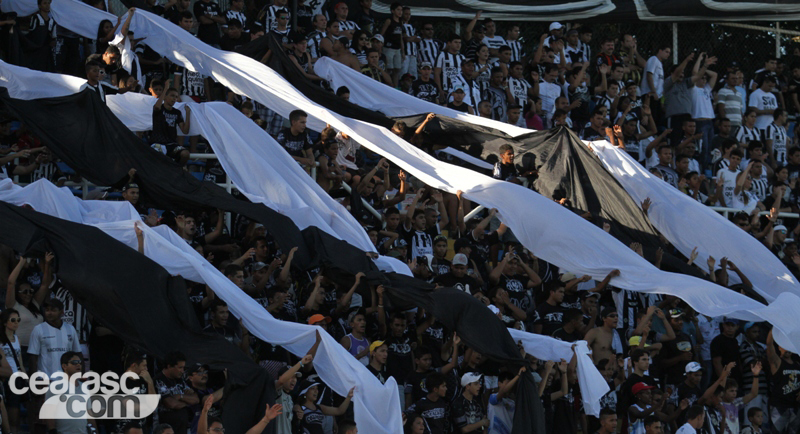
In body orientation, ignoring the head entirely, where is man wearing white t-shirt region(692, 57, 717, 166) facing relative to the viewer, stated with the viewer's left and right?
facing the viewer and to the left of the viewer

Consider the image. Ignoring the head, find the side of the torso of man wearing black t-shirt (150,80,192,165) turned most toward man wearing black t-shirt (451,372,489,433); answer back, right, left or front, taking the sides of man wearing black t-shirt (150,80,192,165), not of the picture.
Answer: front

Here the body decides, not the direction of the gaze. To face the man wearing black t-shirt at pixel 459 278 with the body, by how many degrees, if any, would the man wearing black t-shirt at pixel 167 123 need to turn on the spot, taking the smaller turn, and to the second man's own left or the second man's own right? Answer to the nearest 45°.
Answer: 0° — they already face them

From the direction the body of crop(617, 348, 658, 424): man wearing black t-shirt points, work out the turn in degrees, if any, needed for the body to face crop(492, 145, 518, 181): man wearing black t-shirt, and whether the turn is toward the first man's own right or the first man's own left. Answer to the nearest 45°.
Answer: approximately 180°

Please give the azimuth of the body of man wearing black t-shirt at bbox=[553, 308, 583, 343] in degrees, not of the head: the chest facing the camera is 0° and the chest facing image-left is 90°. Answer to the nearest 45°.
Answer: approximately 315°

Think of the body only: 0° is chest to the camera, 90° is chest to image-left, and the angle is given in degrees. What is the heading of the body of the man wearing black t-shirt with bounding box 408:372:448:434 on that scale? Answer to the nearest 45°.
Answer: approximately 315°

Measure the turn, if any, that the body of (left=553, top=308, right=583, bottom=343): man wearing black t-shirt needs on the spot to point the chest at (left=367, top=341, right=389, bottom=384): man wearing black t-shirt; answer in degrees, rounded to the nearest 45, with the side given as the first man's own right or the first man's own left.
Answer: approximately 90° to the first man's own right

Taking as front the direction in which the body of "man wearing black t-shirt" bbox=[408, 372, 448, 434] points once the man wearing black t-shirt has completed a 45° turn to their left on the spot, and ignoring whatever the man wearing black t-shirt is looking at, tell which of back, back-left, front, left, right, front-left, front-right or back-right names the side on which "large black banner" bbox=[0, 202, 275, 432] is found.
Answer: back

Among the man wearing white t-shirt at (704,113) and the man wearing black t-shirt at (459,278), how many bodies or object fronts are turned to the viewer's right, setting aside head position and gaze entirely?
0

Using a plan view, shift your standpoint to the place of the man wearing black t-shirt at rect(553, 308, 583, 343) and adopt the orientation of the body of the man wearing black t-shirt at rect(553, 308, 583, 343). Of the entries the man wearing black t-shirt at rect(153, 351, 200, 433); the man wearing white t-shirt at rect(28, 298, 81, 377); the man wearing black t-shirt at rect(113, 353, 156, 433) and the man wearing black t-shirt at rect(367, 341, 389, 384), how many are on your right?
4

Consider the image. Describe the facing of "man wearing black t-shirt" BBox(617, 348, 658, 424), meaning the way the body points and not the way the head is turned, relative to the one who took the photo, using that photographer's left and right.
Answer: facing the viewer and to the right of the viewer

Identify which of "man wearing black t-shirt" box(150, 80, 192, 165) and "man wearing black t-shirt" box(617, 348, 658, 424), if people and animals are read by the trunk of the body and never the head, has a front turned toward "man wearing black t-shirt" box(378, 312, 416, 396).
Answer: "man wearing black t-shirt" box(150, 80, 192, 165)

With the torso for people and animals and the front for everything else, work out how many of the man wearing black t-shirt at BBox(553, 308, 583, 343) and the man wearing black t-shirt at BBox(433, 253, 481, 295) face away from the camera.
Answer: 0
